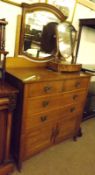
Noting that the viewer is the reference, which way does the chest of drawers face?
facing the viewer and to the right of the viewer
